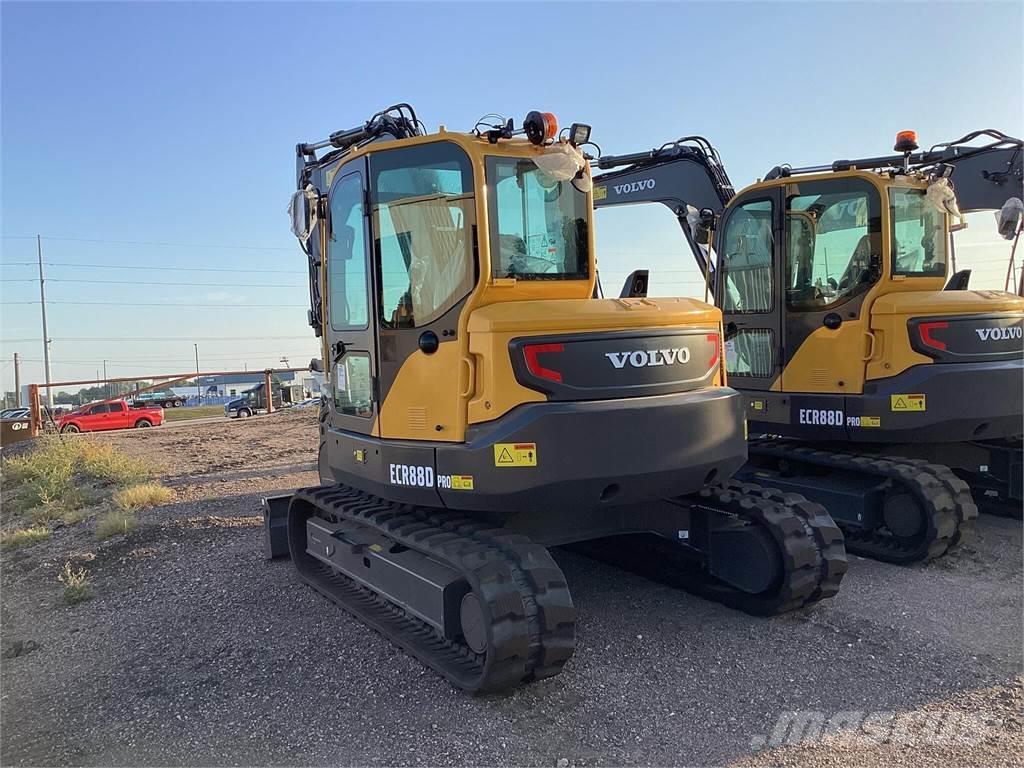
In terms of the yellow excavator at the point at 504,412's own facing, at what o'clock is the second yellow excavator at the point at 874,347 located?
The second yellow excavator is roughly at 3 o'clock from the yellow excavator.

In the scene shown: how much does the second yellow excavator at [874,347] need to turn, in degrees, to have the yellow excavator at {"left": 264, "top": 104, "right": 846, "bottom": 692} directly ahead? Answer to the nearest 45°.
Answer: approximately 90° to its left

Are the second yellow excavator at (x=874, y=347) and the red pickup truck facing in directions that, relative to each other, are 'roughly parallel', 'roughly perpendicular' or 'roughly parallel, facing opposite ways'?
roughly perpendicular

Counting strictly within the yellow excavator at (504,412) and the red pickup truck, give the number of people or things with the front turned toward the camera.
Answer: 0

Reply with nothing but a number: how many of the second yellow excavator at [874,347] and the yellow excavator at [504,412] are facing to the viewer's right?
0
